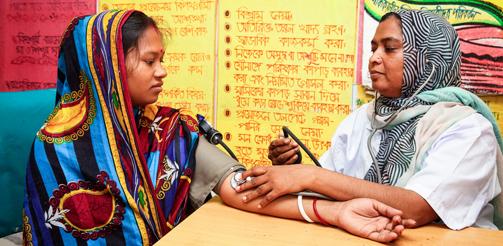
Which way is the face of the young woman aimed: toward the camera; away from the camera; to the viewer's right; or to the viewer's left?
to the viewer's right

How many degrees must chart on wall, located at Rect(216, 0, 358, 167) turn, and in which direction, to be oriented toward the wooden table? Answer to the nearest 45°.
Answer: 0° — it already faces it

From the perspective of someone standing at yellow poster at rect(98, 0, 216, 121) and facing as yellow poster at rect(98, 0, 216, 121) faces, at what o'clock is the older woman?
The older woman is roughly at 11 o'clock from the yellow poster.

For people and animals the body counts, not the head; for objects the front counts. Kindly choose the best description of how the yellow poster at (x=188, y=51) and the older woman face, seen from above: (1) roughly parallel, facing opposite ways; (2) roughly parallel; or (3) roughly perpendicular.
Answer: roughly perpendicular

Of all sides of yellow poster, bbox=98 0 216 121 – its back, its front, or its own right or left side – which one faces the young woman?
front

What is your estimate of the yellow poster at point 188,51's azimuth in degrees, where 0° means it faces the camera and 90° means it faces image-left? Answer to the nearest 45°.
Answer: approximately 0°

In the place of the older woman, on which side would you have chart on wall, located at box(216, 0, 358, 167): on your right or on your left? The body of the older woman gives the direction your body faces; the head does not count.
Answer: on your right

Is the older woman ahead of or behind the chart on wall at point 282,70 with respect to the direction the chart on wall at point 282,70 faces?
ahead

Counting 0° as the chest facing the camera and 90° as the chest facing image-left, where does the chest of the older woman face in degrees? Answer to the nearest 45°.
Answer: approximately 45°

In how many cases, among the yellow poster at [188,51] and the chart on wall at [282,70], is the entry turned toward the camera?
2

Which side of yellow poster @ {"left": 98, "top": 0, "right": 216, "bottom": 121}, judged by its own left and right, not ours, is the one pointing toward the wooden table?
front

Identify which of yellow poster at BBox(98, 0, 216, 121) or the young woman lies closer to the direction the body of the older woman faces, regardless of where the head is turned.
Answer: the young woman

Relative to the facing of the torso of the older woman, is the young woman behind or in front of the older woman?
in front

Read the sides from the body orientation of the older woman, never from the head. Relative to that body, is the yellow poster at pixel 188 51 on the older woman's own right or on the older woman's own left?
on the older woman's own right
